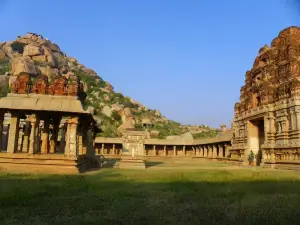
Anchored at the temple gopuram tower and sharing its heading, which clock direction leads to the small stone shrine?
The small stone shrine is roughly at 12 o'clock from the temple gopuram tower.

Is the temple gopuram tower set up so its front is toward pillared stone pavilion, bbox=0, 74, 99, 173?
yes

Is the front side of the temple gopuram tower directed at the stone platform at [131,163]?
yes

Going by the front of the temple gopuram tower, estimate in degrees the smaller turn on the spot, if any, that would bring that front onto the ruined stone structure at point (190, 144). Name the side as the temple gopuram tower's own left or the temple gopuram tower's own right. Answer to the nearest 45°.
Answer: approximately 90° to the temple gopuram tower's own right

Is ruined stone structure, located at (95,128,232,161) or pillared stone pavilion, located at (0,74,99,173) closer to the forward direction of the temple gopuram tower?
the pillared stone pavilion

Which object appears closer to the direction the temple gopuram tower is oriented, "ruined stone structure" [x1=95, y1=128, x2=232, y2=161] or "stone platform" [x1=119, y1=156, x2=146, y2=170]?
the stone platform

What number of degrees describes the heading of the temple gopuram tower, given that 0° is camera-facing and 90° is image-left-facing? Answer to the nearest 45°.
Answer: approximately 45°
